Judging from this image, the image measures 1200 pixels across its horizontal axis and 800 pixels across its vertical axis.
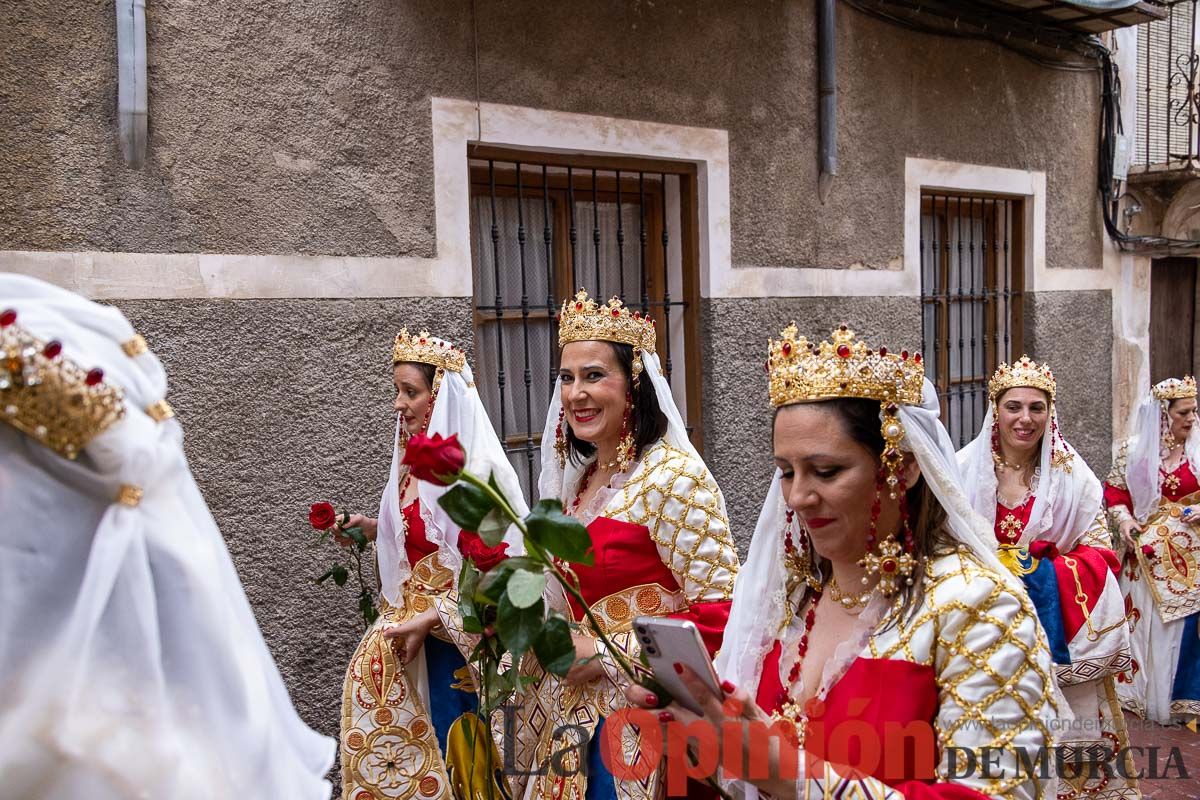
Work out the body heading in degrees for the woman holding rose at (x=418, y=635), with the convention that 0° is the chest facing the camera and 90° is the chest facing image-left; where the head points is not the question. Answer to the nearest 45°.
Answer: approximately 45°

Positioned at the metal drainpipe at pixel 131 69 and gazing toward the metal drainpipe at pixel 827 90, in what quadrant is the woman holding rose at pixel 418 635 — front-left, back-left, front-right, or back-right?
front-right

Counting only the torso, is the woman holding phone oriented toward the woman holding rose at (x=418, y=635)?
no

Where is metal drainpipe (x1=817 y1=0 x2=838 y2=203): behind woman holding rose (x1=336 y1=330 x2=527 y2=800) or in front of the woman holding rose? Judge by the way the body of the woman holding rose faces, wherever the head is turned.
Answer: behind

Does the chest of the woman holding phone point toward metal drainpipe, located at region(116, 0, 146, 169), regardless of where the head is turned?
no

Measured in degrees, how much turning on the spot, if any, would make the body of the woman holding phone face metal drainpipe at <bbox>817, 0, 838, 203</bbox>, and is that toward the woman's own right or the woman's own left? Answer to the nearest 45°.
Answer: approximately 135° to the woman's own right

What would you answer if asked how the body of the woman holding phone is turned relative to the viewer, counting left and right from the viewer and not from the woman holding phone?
facing the viewer and to the left of the viewer

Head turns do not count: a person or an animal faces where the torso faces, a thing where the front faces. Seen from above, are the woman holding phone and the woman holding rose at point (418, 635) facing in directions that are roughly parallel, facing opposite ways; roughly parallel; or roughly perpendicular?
roughly parallel

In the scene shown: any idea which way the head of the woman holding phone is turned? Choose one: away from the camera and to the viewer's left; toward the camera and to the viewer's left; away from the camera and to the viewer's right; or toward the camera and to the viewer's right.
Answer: toward the camera and to the viewer's left
